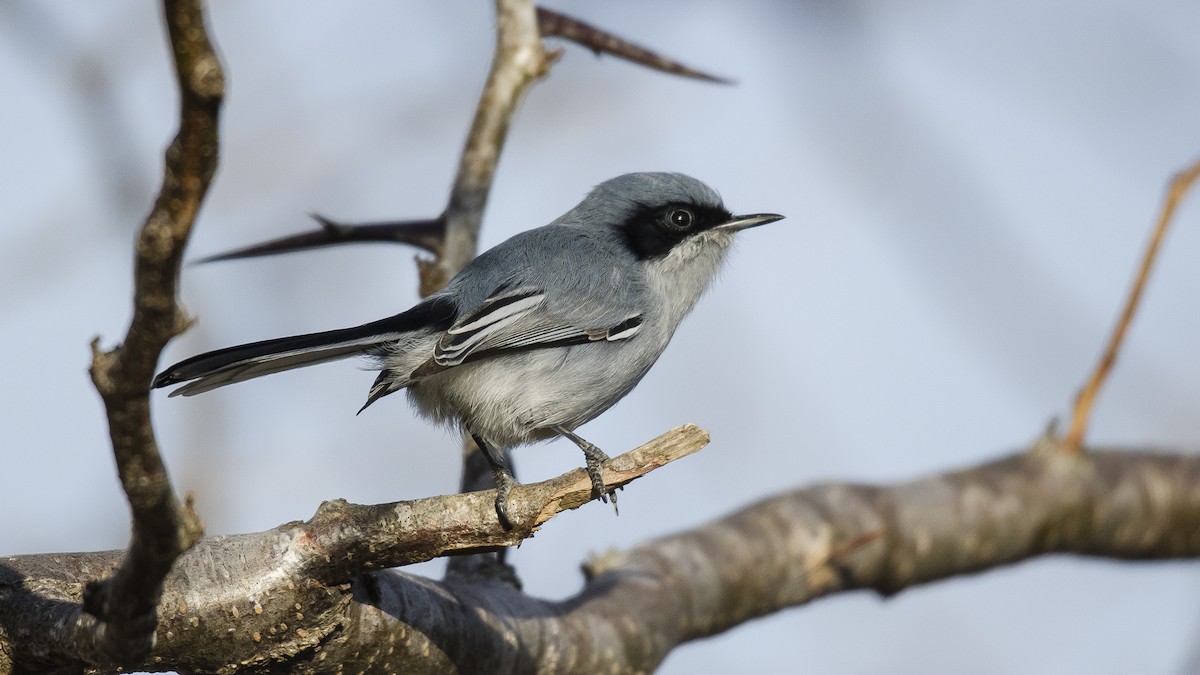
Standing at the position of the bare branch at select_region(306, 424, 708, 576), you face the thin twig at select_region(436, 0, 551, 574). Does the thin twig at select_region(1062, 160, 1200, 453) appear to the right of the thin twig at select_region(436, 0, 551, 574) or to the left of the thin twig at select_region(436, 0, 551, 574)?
right

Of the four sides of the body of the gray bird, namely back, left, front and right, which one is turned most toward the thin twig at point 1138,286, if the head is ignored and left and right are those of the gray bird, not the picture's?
front

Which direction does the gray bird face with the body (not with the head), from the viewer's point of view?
to the viewer's right

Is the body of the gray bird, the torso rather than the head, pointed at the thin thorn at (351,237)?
no
